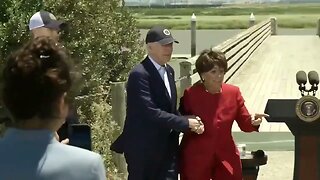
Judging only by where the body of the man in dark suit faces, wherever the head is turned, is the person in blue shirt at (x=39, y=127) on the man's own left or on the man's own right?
on the man's own right

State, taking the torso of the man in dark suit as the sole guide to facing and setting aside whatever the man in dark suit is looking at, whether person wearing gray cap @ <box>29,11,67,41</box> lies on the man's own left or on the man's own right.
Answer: on the man's own right

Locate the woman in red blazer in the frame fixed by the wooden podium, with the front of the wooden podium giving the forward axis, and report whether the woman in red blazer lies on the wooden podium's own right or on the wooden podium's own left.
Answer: on the wooden podium's own right

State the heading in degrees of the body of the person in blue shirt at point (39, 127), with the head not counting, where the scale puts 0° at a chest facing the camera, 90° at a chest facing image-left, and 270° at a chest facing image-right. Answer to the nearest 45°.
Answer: approximately 225°

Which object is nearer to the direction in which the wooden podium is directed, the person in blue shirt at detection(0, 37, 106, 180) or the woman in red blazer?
the person in blue shirt

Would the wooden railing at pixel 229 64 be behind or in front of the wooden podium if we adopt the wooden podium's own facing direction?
behind

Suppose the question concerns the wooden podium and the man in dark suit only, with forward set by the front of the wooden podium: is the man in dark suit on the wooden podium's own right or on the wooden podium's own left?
on the wooden podium's own right

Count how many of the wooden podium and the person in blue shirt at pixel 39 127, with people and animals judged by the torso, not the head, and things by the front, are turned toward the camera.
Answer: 1
